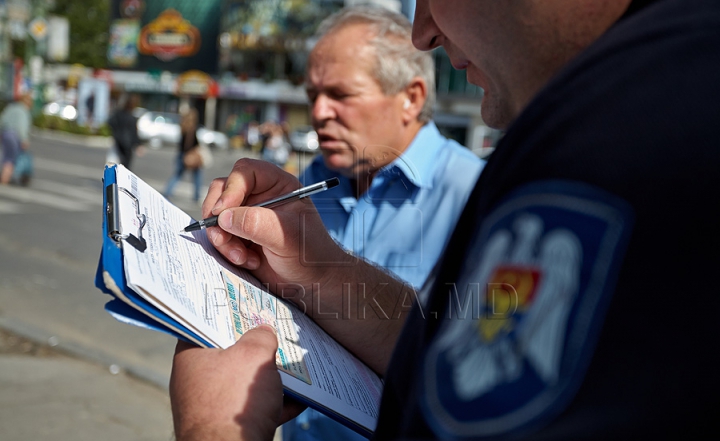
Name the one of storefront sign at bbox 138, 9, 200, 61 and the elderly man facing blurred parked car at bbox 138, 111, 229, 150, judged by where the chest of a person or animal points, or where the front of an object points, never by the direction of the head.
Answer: the storefront sign

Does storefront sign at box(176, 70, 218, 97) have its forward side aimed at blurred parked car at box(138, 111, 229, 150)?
yes

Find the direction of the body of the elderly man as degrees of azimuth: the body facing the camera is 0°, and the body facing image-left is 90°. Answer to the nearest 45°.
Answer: approximately 45°

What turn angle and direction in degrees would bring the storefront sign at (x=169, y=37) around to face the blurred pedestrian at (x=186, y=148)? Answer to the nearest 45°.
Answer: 0° — it already faces them

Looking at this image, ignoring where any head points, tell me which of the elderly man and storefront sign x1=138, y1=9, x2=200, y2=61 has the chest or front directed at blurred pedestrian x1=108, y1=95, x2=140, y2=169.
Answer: the storefront sign

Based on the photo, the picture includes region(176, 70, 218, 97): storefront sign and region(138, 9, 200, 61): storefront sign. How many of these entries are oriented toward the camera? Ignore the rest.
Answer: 2

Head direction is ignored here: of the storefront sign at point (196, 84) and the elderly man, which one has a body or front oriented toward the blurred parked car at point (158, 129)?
the storefront sign

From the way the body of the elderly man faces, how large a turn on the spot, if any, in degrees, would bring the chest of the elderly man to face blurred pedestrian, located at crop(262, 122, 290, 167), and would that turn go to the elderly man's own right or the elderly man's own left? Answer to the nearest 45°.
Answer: approximately 135° to the elderly man's own right

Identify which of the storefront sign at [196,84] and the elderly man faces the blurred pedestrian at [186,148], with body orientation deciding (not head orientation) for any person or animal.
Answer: the storefront sign

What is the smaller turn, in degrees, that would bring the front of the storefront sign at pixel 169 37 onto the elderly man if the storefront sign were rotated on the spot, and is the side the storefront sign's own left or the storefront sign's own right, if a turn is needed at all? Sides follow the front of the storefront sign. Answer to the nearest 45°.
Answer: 0° — it already faces them
